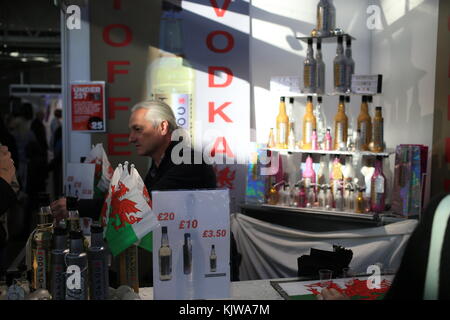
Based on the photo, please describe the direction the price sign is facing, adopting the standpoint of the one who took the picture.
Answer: facing the viewer

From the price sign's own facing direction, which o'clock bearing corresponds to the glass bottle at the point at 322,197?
The glass bottle is roughly at 7 o'clock from the price sign.

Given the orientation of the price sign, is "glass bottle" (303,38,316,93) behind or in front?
behind

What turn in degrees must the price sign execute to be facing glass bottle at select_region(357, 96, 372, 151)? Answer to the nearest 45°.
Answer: approximately 135° to its left

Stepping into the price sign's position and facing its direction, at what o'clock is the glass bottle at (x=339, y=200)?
The glass bottle is roughly at 7 o'clock from the price sign.

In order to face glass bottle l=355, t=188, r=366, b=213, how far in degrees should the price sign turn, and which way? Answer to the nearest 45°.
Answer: approximately 135° to its left

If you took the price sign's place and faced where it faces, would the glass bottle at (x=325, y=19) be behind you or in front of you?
behind

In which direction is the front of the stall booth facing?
toward the camera

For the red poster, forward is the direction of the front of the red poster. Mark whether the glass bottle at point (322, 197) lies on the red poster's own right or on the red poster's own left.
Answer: on the red poster's own left

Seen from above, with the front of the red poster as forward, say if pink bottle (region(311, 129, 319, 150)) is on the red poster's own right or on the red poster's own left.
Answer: on the red poster's own left

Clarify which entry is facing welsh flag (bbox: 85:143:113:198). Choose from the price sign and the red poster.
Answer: the red poster
